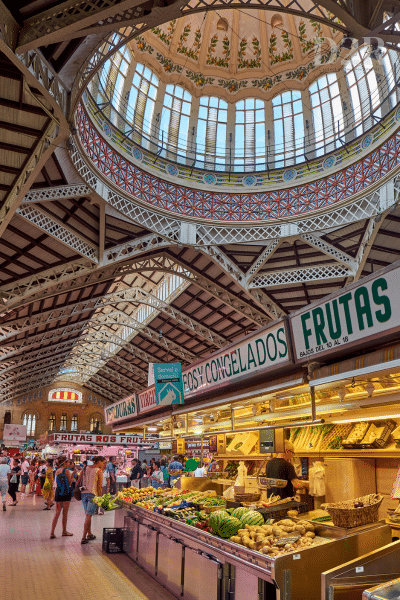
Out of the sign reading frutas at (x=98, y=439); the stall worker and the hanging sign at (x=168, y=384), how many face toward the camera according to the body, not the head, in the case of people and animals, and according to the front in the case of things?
2

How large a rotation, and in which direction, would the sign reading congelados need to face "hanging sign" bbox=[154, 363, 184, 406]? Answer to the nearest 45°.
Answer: approximately 90° to its right

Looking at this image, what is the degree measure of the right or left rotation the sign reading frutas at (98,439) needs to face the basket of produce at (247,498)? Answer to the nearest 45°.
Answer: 0° — it already faces it

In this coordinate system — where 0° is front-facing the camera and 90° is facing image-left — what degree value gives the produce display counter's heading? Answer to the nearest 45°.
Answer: approximately 45°

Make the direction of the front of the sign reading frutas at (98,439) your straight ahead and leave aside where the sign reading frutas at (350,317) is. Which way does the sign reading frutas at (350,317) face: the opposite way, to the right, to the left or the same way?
to the right
